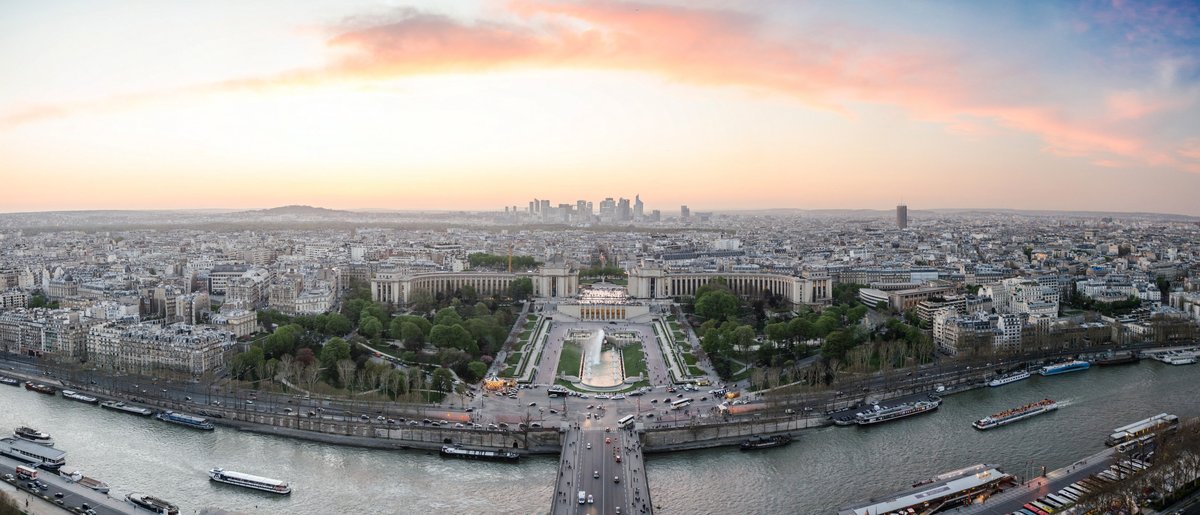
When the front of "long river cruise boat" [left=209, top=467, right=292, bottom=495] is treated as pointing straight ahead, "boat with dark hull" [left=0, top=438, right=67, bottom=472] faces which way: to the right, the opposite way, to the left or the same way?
the same way

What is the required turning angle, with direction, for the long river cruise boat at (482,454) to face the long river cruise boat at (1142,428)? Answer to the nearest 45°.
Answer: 0° — it already faces it

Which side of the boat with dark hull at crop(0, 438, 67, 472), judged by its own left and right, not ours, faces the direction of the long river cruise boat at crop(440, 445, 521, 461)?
front

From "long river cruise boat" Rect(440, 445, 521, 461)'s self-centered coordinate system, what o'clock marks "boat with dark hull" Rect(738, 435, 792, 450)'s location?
The boat with dark hull is roughly at 12 o'clock from the long river cruise boat.

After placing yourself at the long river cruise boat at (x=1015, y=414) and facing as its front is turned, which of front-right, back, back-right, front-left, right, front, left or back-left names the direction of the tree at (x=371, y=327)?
front-right

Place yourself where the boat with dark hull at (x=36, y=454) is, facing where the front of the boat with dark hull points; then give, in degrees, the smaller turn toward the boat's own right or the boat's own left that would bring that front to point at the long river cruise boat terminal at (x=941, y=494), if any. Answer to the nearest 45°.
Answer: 0° — it already faces it

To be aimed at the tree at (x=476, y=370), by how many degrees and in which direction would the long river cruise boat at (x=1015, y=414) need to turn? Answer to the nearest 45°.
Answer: approximately 45° to its right

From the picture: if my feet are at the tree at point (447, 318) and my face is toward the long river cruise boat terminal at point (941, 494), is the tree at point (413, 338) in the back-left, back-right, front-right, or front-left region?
front-right

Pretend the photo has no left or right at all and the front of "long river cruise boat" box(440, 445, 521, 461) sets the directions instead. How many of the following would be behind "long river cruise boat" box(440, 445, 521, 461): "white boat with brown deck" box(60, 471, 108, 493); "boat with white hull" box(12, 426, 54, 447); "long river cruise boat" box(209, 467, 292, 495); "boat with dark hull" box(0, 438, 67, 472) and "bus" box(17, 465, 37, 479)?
5

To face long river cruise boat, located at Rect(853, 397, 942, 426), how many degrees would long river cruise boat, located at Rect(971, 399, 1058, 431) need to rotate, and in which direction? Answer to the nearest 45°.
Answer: approximately 45° to its right

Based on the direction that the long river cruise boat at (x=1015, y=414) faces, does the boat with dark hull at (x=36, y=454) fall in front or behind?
in front

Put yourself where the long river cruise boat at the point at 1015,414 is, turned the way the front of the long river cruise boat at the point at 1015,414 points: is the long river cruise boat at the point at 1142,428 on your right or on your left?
on your left

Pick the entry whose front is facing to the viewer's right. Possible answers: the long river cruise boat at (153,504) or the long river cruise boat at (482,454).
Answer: the long river cruise boat at (482,454)
